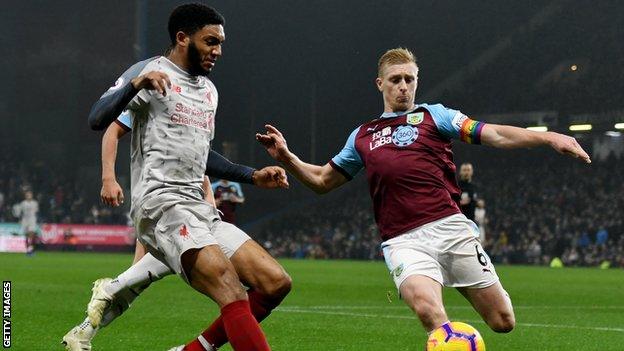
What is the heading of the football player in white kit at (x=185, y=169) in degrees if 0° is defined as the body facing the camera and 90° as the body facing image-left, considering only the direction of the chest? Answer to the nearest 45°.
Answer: approximately 315°

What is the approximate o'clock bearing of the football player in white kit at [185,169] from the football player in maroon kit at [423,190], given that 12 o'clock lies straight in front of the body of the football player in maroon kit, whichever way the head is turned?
The football player in white kit is roughly at 2 o'clock from the football player in maroon kit.

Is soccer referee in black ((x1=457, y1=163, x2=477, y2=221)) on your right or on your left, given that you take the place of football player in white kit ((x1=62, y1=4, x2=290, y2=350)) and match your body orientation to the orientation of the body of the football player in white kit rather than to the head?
on your left

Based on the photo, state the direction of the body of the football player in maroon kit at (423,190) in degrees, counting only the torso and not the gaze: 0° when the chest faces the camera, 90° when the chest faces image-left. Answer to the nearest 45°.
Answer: approximately 0°

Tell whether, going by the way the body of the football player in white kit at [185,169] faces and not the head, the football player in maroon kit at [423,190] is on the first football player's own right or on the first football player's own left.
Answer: on the first football player's own left

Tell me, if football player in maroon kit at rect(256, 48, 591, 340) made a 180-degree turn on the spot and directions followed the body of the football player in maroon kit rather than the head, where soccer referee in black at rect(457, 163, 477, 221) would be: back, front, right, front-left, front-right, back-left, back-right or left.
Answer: front
